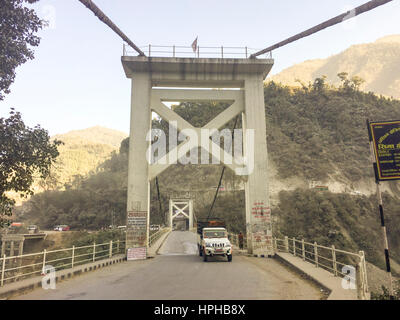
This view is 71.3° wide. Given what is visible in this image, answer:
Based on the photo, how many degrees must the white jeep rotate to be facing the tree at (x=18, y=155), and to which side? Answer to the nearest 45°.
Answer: approximately 45° to its right

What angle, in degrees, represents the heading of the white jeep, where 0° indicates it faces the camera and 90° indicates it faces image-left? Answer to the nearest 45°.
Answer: approximately 0°

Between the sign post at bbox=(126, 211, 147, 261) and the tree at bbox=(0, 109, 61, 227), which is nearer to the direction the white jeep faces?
the tree

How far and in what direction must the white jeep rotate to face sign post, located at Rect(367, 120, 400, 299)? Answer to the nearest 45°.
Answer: approximately 45° to its left

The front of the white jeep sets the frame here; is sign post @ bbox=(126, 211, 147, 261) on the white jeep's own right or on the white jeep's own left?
on the white jeep's own right

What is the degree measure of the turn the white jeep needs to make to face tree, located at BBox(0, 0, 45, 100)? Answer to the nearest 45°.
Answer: approximately 45° to its right
